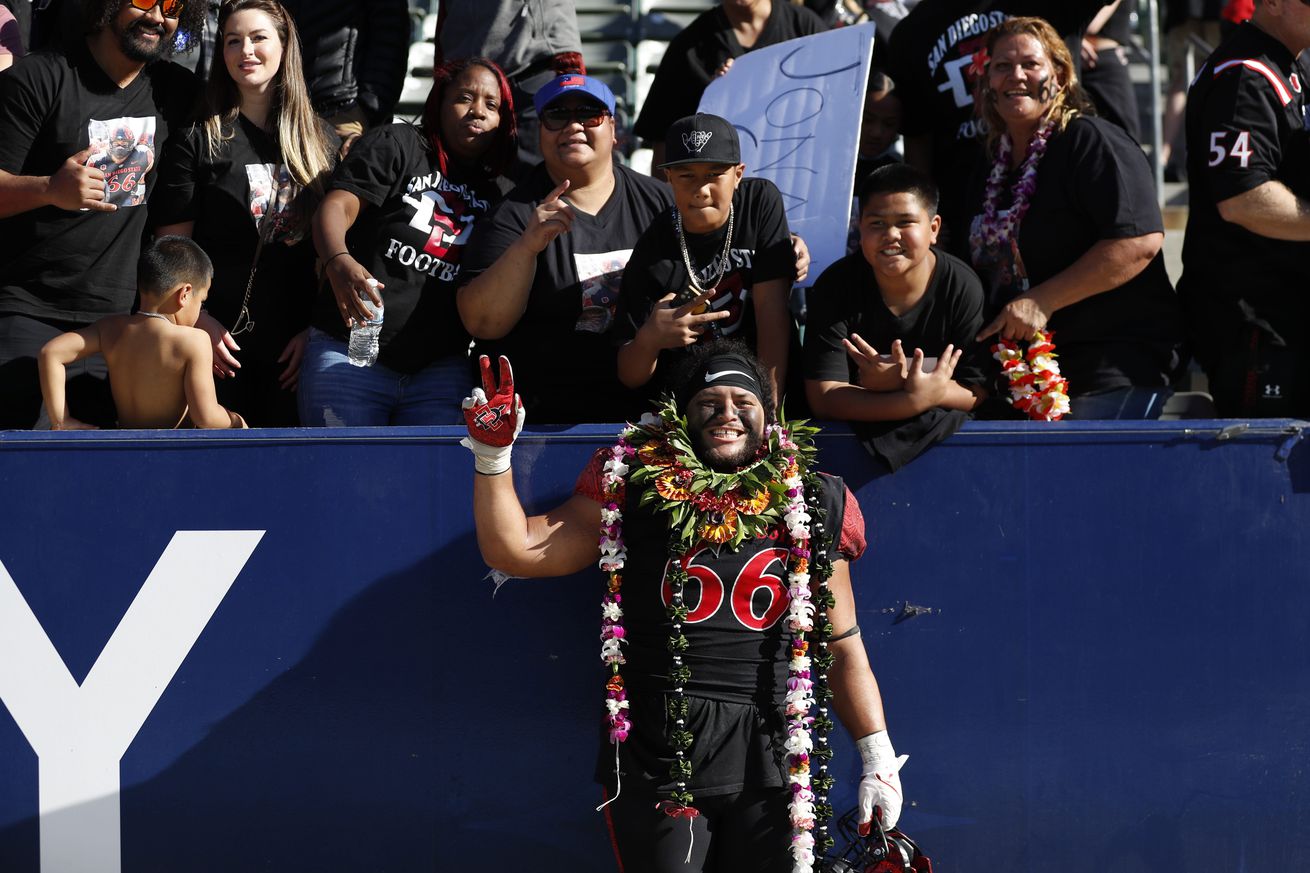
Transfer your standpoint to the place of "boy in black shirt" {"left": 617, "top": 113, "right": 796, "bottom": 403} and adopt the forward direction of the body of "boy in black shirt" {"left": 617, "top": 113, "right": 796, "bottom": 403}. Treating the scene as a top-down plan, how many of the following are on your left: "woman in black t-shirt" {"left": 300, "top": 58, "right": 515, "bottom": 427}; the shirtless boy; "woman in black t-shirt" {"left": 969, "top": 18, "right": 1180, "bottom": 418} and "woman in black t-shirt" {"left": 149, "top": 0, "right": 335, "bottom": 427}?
1

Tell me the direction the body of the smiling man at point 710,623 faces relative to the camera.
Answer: toward the camera

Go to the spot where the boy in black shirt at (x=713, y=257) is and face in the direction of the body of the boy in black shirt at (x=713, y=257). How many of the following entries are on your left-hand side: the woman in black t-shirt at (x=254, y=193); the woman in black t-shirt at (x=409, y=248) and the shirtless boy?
0

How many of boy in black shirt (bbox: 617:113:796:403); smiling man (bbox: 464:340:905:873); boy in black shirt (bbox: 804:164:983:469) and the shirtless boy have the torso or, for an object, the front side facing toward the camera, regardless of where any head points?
3

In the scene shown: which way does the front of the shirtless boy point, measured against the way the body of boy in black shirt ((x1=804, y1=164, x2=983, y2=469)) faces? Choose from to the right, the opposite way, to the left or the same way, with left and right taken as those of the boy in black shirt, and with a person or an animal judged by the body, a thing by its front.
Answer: the opposite way

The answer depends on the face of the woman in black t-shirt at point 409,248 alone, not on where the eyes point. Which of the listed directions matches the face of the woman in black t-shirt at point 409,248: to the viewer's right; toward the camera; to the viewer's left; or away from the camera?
toward the camera

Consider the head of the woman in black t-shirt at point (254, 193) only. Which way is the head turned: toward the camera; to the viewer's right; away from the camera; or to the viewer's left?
toward the camera

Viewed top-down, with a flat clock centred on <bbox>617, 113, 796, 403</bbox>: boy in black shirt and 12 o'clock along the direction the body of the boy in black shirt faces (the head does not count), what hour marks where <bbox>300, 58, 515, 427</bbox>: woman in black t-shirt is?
The woman in black t-shirt is roughly at 4 o'clock from the boy in black shirt.

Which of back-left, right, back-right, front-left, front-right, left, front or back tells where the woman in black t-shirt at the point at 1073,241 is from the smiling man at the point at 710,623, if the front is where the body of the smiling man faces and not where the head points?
back-left

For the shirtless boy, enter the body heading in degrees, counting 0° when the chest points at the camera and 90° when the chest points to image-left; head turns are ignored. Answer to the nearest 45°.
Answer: approximately 225°

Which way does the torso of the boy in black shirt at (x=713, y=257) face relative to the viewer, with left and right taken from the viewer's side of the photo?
facing the viewer

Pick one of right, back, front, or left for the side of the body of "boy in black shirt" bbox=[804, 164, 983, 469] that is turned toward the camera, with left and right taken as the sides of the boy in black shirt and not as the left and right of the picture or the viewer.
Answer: front

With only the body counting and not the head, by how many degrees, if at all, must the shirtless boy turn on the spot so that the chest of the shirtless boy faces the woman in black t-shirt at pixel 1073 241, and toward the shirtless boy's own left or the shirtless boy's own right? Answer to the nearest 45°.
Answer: approximately 45° to the shirtless boy's own right

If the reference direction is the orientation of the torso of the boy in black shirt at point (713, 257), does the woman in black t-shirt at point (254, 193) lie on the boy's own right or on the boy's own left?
on the boy's own right

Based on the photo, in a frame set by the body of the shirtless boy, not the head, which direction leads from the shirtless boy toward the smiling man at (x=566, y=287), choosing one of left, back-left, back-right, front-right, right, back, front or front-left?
front-right
